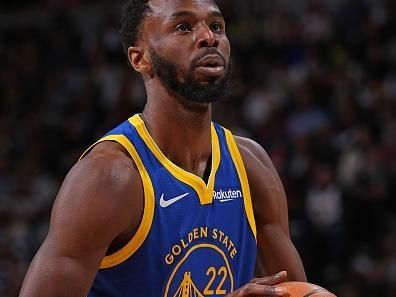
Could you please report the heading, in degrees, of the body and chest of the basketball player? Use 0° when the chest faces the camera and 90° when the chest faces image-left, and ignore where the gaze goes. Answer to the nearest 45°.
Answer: approximately 315°

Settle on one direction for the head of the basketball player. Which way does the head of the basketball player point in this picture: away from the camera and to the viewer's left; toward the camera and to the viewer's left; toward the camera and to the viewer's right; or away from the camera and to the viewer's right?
toward the camera and to the viewer's right
